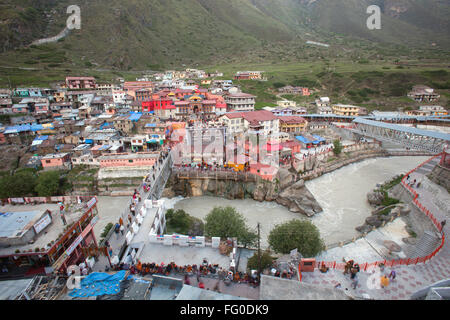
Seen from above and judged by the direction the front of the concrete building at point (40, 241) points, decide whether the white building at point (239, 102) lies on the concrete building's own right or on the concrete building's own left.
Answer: on the concrete building's own left

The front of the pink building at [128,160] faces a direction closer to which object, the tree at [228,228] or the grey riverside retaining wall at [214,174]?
the tree

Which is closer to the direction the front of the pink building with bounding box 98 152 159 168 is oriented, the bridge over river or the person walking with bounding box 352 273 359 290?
the person walking

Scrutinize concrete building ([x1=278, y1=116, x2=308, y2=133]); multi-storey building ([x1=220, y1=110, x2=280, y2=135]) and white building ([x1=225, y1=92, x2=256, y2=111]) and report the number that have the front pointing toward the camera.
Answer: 3

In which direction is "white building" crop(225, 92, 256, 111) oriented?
toward the camera

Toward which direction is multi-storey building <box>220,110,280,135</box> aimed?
toward the camera

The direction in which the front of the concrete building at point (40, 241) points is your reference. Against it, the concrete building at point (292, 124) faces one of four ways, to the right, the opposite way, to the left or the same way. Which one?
to the right

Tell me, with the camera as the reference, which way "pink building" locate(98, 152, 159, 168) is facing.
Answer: facing the viewer

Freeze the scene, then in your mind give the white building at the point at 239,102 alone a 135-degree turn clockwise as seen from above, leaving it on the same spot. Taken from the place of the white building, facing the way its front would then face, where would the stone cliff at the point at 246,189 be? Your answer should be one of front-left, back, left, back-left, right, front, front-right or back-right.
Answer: back-left

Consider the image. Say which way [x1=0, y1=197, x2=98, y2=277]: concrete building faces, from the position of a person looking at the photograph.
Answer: facing the viewer and to the right of the viewer
